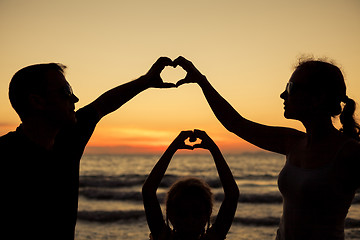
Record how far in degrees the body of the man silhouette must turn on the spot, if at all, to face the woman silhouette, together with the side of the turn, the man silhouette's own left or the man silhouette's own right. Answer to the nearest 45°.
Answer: approximately 45° to the man silhouette's own left

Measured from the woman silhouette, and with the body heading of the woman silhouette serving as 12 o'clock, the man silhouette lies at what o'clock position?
The man silhouette is roughly at 1 o'clock from the woman silhouette.

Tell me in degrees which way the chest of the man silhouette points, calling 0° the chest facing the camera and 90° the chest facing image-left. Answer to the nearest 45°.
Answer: approximately 315°

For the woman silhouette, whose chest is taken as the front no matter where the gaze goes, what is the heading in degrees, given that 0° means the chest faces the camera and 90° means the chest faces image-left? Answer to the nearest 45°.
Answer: approximately 45°
